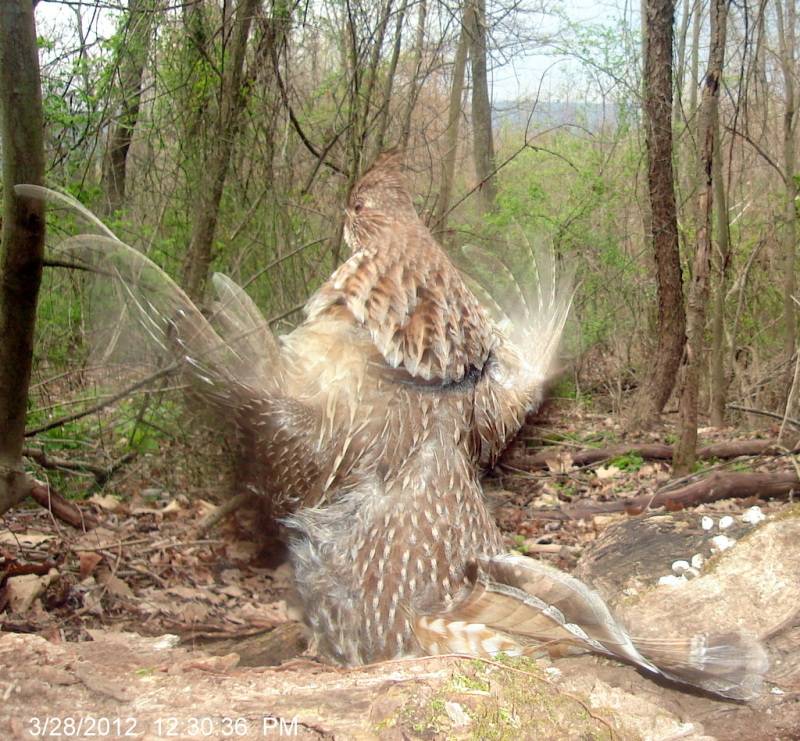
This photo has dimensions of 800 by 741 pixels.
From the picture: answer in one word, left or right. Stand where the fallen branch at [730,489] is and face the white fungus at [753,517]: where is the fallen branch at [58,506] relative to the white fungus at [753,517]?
right

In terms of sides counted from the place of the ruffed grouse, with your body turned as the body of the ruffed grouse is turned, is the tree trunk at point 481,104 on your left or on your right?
on your right

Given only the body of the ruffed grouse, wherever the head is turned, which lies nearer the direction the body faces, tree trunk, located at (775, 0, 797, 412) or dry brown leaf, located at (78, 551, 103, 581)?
the dry brown leaf

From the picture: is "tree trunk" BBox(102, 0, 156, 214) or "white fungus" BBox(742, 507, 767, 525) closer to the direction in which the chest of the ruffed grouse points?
the tree trunk

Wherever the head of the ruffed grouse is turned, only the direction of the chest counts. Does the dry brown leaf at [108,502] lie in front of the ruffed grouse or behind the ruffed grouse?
in front

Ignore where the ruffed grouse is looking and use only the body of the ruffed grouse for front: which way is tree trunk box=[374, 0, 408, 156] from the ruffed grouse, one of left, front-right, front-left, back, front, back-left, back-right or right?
front-right

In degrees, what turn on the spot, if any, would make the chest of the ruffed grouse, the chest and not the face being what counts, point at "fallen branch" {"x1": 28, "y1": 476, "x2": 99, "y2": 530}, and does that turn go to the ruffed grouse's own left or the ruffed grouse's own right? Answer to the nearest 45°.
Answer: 0° — it already faces it

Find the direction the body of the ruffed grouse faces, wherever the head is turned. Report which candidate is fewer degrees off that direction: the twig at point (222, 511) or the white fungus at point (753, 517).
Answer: the twig

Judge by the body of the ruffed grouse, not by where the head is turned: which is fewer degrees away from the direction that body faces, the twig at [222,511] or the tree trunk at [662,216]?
the twig

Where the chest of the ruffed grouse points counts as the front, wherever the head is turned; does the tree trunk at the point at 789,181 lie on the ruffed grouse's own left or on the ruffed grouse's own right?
on the ruffed grouse's own right

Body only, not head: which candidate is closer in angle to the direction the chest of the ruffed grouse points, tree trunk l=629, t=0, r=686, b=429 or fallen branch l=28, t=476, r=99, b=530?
the fallen branch

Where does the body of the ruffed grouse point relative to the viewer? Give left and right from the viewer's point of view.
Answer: facing away from the viewer and to the left of the viewer
